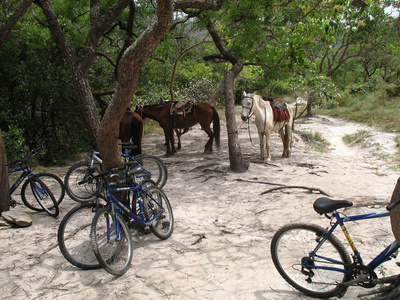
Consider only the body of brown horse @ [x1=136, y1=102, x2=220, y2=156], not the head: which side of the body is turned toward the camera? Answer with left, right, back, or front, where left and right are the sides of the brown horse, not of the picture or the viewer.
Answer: left

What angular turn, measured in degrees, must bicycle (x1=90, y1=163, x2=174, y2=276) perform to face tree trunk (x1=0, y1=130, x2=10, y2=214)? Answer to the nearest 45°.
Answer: approximately 90° to its right

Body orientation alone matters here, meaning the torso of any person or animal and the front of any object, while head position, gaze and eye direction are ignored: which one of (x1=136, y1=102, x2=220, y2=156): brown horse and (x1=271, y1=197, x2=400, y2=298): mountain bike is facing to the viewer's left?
the brown horse

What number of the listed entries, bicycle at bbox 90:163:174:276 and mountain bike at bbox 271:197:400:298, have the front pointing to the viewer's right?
1

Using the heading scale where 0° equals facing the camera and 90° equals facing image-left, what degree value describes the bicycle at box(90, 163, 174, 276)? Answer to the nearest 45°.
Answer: approximately 45°

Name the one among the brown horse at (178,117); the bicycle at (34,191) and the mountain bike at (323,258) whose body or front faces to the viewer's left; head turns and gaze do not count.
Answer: the brown horse

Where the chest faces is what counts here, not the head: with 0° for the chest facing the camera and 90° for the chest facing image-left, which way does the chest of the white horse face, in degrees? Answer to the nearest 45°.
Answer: approximately 45°

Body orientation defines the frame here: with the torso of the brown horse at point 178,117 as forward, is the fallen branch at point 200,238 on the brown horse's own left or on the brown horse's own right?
on the brown horse's own left

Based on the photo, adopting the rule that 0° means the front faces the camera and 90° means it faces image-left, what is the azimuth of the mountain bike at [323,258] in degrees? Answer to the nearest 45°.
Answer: approximately 270°
